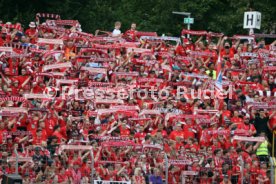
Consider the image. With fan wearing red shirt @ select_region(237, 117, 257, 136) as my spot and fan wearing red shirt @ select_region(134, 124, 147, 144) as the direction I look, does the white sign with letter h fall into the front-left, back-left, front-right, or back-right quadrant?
back-right

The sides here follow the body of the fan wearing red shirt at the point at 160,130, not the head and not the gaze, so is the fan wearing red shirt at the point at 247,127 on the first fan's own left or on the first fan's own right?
on the first fan's own left

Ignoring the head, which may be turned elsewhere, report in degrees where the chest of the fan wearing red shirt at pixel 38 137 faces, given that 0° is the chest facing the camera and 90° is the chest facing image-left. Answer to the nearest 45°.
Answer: approximately 0°

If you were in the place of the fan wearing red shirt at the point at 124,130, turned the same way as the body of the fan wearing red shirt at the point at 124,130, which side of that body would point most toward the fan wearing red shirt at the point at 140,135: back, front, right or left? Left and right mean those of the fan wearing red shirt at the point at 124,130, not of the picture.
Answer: left

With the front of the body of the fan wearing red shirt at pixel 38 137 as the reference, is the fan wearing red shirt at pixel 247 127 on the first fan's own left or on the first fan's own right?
on the first fan's own left
